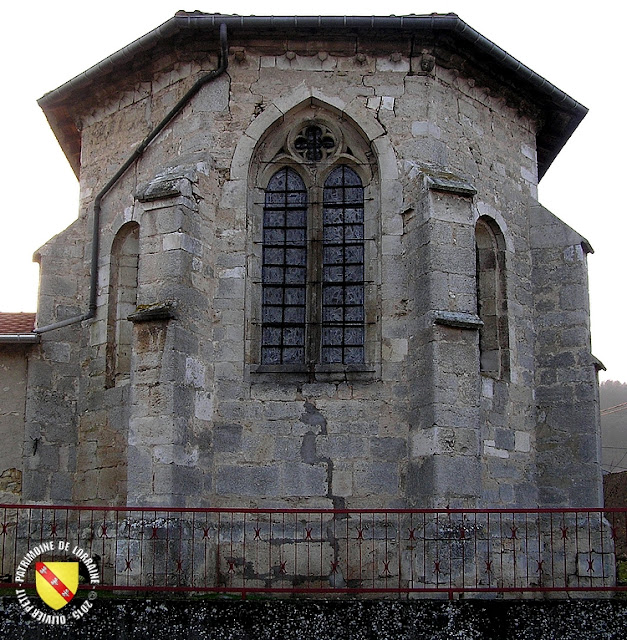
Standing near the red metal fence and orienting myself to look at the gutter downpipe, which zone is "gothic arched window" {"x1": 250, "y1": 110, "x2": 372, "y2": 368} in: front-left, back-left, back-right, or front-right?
front-right

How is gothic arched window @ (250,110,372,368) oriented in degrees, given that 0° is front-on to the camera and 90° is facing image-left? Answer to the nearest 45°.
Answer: approximately 0°

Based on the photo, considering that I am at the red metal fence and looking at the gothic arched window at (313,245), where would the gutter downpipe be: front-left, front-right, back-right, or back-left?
front-left

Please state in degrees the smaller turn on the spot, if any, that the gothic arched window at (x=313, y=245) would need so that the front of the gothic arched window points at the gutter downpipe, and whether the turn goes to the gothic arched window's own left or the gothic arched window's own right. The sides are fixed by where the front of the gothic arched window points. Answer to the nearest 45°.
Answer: approximately 90° to the gothic arched window's own right
